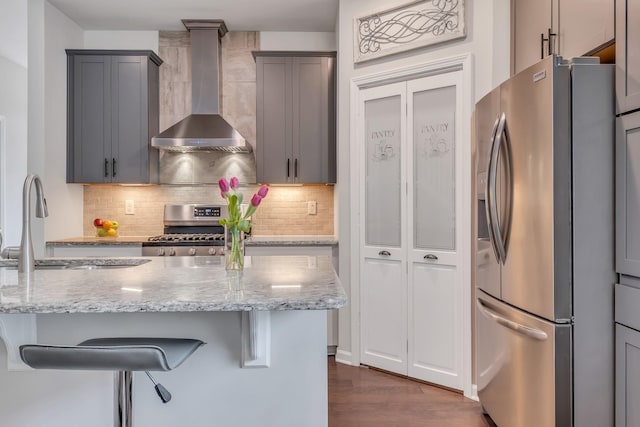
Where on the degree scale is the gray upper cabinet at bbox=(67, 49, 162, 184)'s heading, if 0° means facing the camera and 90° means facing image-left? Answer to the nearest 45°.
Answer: approximately 0°

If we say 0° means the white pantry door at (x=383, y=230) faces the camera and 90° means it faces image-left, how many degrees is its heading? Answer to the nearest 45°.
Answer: approximately 45°

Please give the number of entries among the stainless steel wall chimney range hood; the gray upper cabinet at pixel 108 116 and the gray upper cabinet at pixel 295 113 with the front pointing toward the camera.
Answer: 3

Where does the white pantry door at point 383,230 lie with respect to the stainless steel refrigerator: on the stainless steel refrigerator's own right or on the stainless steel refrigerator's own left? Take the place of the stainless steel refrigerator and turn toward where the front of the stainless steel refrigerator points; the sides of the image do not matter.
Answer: on the stainless steel refrigerator's own right

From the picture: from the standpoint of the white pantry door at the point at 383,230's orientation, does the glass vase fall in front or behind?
in front

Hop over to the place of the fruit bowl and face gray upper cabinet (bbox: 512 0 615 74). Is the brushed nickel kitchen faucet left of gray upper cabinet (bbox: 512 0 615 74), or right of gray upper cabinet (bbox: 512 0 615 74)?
right

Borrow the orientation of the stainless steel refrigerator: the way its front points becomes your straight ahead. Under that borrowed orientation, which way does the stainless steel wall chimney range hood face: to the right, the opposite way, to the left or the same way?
to the left

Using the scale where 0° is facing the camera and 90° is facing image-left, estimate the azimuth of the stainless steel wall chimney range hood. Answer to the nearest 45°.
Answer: approximately 0°

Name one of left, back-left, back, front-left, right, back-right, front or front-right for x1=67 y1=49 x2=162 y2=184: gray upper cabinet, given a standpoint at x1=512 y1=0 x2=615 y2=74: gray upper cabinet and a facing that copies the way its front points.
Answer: front-right

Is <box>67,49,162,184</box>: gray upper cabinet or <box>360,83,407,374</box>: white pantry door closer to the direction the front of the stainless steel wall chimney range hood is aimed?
the white pantry door
